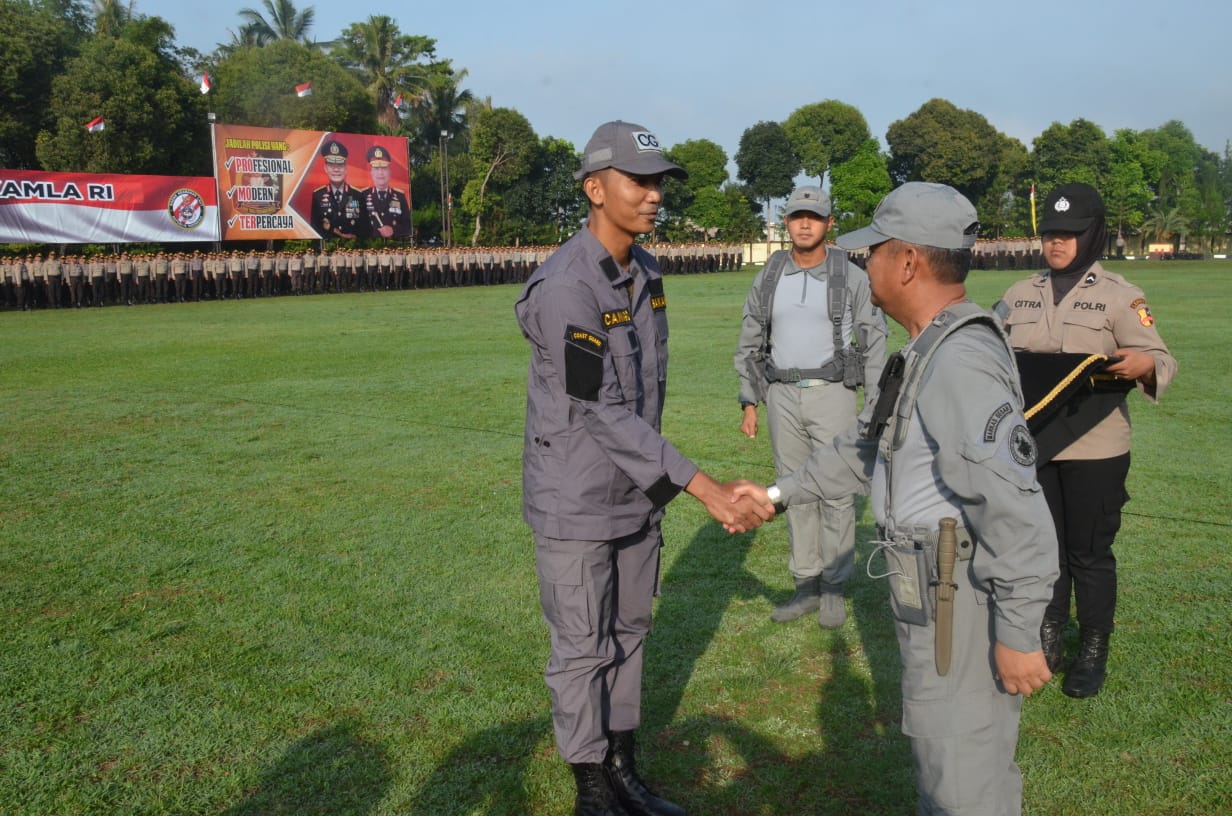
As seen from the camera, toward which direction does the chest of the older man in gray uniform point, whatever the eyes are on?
to the viewer's left

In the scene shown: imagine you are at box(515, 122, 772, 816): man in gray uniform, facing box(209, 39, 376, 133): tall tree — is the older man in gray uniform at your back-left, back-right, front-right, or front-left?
back-right

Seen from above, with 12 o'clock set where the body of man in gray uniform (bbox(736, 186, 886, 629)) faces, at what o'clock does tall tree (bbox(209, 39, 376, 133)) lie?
The tall tree is roughly at 5 o'clock from the man in gray uniform.

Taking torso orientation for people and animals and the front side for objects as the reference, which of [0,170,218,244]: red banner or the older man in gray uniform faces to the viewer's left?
the older man in gray uniform

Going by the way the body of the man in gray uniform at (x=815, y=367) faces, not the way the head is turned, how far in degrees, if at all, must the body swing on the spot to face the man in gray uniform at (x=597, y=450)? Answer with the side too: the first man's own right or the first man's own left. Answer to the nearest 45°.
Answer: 0° — they already face them

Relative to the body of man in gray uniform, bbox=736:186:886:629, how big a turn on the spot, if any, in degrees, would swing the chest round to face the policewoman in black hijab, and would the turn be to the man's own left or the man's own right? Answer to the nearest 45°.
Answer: approximately 45° to the man's own left

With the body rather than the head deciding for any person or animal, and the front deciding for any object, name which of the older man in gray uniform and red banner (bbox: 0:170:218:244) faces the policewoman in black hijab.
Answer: the red banner

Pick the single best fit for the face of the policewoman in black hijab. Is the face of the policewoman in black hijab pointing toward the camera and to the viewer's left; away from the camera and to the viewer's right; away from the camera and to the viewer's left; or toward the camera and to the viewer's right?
toward the camera and to the viewer's left

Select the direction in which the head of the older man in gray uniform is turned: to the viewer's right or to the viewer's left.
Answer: to the viewer's left

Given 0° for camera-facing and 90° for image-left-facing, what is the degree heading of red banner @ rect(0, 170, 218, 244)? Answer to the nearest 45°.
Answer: approximately 0°

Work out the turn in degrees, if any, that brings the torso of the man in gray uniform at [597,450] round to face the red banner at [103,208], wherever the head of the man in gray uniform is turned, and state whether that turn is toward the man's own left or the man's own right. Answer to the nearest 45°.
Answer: approximately 180°

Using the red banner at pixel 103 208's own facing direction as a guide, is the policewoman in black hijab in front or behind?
in front

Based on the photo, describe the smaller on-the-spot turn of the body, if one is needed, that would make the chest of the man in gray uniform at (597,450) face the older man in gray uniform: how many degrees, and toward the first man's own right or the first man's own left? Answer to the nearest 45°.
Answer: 0° — they already face them

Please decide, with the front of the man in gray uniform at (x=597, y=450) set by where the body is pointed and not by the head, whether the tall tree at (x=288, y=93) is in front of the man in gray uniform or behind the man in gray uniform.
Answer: behind

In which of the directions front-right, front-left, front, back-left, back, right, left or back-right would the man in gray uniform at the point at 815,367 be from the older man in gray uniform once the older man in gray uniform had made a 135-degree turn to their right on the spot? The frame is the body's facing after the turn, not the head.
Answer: front-left
